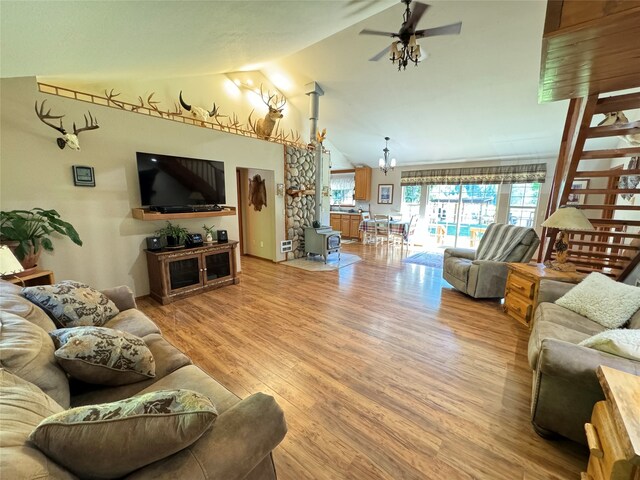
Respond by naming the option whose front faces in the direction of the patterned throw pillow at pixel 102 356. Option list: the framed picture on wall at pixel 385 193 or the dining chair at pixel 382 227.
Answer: the framed picture on wall

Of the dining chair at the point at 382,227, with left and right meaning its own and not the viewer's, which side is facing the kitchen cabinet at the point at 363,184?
front

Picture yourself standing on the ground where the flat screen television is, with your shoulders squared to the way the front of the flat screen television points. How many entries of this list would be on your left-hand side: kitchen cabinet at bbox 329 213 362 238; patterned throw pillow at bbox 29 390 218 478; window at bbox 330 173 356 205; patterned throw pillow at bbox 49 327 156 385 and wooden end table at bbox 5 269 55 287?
2

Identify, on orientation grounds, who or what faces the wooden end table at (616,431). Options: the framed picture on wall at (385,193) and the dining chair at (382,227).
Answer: the framed picture on wall

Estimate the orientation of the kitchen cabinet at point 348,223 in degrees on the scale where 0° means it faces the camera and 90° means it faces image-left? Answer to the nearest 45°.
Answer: approximately 0°

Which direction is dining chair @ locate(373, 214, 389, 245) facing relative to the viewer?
away from the camera

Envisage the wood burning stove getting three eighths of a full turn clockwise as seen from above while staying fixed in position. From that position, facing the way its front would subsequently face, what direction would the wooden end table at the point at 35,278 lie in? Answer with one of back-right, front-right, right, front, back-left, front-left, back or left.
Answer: front-left

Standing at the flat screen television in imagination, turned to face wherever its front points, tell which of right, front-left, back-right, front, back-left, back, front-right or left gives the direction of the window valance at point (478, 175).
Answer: front-left

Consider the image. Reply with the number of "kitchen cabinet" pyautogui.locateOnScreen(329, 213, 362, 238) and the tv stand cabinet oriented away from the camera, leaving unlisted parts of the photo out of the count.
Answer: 0

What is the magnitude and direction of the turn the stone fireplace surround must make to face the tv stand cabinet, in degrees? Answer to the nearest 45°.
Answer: approximately 90° to its right

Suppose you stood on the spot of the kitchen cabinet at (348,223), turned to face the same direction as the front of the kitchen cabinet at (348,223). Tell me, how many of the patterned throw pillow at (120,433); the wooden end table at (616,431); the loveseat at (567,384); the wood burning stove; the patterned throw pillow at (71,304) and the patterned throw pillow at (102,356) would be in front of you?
6

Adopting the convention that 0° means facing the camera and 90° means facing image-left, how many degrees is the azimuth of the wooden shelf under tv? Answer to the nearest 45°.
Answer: approximately 315°

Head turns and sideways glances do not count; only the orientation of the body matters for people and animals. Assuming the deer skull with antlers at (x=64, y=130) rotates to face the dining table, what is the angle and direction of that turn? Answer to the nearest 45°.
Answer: approximately 45° to its left

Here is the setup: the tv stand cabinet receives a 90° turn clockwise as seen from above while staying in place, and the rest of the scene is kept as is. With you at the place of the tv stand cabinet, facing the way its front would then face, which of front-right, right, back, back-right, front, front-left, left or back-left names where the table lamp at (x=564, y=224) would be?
left

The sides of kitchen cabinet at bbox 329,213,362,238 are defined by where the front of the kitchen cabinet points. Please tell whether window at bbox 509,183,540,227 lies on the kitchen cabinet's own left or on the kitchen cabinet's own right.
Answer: on the kitchen cabinet's own left
